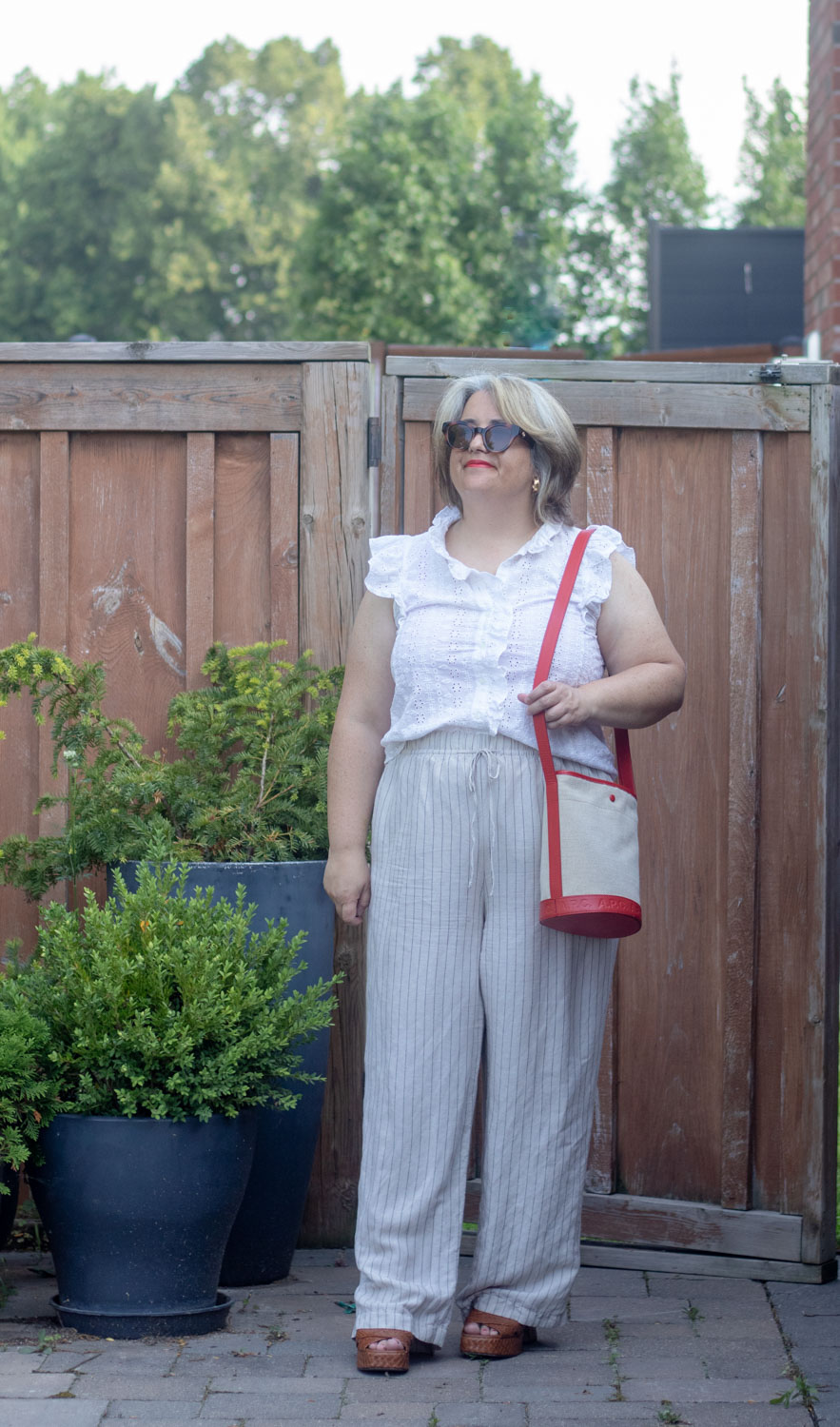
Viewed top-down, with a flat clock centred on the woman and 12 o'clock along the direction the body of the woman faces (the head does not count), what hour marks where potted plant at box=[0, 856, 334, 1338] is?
The potted plant is roughly at 3 o'clock from the woman.

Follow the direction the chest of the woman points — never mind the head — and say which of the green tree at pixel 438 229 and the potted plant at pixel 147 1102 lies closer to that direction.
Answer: the potted plant

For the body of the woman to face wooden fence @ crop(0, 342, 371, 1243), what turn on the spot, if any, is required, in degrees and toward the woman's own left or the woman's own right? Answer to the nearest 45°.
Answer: approximately 135° to the woman's own right

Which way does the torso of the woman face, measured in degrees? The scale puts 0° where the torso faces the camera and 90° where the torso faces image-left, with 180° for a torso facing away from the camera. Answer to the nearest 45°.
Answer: approximately 0°

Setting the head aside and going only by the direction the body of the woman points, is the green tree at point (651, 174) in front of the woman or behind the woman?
behind

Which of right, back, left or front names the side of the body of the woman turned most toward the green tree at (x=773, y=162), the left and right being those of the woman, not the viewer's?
back

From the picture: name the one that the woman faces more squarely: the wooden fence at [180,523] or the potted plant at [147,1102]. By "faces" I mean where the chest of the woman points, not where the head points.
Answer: the potted plant

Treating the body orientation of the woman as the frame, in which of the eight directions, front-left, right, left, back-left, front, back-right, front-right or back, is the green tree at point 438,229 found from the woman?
back

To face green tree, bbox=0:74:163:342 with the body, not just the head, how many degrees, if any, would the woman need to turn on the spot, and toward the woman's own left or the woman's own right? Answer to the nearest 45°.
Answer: approximately 180°

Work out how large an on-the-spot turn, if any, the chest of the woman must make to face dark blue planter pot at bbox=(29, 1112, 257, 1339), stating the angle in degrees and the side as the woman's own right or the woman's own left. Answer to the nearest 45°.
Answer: approximately 90° to the woman's own right
